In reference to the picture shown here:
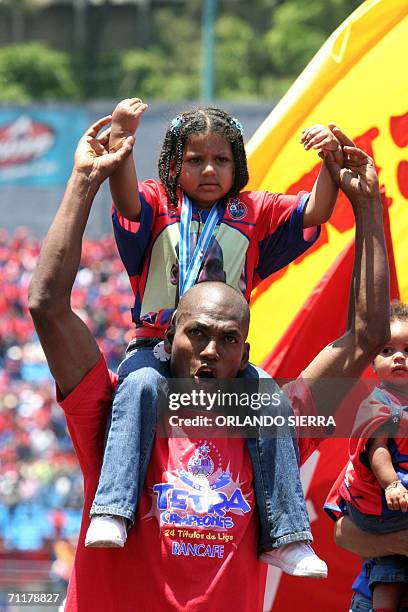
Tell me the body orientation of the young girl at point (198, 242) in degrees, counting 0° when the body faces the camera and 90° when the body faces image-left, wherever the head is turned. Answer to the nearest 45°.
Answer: approximately 0°

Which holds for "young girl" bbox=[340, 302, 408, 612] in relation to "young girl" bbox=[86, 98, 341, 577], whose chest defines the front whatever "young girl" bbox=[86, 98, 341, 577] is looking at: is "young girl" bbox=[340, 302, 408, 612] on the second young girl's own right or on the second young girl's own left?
on the second young girl's own left

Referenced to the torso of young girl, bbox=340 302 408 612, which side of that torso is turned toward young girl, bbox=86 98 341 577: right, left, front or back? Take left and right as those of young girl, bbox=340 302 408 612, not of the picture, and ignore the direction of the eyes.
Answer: right

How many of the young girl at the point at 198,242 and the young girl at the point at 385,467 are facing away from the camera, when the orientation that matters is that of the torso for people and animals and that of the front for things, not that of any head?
0

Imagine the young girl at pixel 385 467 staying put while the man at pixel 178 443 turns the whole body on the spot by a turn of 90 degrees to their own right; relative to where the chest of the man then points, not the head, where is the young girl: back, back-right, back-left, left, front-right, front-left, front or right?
back-right

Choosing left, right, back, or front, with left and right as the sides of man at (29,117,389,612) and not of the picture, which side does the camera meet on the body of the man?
front

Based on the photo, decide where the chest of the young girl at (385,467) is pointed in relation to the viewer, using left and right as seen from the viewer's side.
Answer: facing the viewer and to the right of the viewer
